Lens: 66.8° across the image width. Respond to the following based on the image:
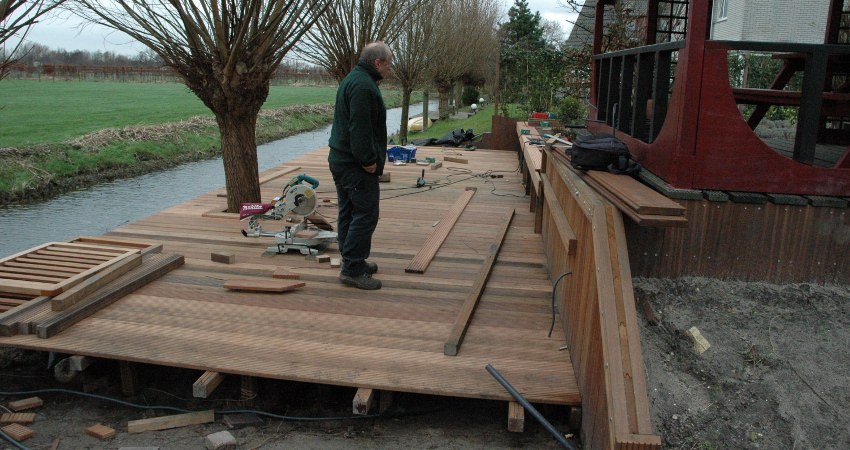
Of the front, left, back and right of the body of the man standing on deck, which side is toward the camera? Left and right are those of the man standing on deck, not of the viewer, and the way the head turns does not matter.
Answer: right

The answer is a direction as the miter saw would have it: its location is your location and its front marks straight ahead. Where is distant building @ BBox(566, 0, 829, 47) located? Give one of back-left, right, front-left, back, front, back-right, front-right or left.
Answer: left

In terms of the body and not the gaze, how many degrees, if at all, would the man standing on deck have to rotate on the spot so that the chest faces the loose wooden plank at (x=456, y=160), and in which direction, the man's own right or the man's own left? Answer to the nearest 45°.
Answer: approximately 90° to the man's own left

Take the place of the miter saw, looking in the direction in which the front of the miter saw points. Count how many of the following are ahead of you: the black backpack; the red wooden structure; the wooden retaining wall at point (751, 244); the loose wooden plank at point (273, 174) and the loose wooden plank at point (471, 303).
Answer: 4

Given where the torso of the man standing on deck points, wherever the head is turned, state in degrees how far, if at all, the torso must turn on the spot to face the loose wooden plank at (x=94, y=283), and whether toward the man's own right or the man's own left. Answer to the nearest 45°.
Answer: approximately 180°

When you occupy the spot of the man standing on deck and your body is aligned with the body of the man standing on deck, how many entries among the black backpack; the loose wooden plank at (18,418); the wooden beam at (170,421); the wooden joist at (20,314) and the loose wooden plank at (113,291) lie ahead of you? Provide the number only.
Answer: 1

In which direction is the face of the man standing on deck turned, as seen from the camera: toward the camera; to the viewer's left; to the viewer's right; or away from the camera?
to the viewer's right

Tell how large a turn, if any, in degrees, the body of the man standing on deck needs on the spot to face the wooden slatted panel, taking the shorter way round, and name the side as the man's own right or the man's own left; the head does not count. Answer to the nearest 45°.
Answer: approximately 180°

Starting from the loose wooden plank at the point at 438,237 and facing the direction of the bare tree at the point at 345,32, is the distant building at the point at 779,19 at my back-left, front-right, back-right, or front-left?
front-right

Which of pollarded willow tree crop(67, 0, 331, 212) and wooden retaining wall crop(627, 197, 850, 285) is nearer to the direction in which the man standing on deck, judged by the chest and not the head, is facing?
the wooden retaining wall

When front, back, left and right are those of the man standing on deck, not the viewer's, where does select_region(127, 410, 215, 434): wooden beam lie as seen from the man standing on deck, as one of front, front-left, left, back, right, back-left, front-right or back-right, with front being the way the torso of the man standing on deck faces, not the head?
back-right

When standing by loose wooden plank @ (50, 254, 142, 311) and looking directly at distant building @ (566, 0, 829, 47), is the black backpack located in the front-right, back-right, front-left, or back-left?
front-right

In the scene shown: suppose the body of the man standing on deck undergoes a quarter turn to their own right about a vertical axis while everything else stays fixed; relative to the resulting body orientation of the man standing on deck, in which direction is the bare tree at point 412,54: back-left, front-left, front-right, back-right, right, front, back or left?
back

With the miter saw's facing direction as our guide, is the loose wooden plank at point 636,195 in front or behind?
in front

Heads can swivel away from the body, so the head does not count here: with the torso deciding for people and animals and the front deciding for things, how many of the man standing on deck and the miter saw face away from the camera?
0

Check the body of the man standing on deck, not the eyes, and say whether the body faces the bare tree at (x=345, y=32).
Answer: no
